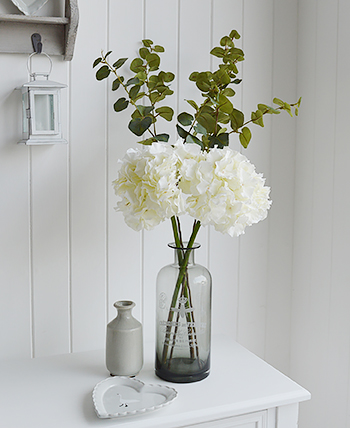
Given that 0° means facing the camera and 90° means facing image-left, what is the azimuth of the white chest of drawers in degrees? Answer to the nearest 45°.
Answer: approximately 315°
